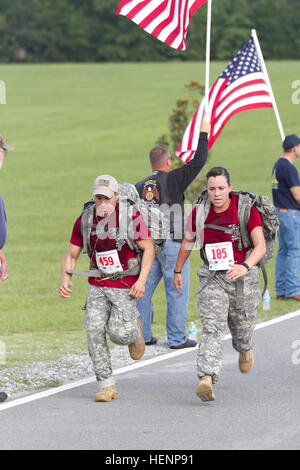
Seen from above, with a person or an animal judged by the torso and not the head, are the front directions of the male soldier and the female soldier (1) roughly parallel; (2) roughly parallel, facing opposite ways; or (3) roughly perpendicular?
roughly parallel

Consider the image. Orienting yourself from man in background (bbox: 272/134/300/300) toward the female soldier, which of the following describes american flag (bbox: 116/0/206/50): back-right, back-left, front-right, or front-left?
front-right

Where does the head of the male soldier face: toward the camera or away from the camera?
toward the camera

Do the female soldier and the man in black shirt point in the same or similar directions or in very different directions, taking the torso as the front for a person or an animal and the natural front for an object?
very different directions

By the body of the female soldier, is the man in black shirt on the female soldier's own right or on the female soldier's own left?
on the female soldier's own right

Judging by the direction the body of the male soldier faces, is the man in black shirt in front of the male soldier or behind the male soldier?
behind

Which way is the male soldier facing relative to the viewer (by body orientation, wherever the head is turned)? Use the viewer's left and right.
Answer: facing the viewer and to the left of the viewer

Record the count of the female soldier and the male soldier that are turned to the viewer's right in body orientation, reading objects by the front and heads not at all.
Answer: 0

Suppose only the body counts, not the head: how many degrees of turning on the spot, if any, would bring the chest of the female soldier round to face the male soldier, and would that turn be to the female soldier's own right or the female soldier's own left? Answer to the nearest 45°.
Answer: approximately 45° to the female soldier's own right

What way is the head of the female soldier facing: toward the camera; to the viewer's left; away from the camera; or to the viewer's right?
toward the camera
